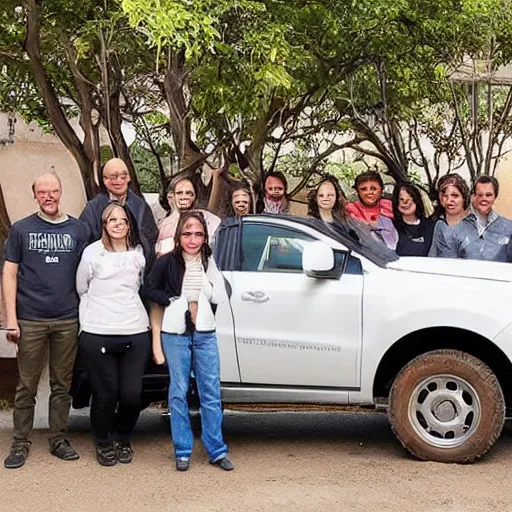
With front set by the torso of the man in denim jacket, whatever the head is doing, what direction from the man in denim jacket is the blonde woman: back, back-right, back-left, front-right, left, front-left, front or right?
front-right

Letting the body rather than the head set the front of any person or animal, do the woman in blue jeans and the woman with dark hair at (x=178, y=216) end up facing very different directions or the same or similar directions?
same or similar directions

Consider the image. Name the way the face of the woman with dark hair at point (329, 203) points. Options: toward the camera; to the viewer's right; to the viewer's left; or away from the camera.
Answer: toward the camera

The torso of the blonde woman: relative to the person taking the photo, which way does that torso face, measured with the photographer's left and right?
facing the viewer

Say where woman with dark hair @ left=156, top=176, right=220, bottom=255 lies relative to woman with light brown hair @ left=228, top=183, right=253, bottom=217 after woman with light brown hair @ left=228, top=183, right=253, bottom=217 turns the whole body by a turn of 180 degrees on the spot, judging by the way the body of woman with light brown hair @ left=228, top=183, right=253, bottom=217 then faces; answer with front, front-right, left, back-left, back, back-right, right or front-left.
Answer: back-left

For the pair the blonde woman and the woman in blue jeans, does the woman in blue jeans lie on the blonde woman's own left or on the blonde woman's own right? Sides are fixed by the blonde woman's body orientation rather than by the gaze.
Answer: on the blonde woman's own left

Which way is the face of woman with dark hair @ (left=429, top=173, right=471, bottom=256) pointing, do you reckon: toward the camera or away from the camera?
toward the camera

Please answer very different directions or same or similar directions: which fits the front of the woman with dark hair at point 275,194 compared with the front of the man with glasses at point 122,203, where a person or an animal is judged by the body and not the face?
same or similar directions

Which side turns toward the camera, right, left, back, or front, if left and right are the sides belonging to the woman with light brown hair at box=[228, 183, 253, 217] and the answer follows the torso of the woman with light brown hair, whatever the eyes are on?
front

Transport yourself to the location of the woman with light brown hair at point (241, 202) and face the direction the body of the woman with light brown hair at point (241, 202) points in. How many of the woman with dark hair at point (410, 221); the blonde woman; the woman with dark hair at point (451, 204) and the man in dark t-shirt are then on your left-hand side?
2

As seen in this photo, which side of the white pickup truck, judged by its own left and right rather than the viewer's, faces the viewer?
right

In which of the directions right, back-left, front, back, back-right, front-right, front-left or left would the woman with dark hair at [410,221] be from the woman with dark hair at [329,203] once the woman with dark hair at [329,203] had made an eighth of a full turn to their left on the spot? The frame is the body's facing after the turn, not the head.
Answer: left

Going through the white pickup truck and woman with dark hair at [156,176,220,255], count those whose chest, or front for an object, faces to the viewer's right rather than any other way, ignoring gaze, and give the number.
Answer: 1

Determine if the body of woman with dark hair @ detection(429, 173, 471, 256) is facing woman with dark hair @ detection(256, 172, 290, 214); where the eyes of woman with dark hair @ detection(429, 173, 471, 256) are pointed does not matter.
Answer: no

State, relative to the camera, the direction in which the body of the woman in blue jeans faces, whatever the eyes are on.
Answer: toward the camera

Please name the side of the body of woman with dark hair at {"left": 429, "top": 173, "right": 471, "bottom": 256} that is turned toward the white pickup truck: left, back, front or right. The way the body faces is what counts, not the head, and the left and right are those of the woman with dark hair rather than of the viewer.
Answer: front
